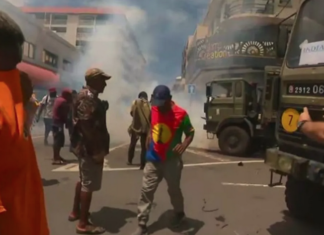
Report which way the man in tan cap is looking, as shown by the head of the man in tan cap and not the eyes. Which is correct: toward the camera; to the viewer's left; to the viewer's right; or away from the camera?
to the viewer's right

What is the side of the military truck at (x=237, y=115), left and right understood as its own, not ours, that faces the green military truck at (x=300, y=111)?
left

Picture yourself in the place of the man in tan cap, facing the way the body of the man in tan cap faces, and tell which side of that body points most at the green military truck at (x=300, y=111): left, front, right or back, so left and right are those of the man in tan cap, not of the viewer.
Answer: front

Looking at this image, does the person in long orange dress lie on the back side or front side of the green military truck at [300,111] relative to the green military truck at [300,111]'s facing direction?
on the front side

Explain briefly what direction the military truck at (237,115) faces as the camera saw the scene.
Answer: facing to the left of the viewer

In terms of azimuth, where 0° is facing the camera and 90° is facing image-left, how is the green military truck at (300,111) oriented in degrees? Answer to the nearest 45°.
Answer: approximately 45°

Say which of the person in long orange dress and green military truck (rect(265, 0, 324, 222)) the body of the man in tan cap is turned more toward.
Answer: the green military truck

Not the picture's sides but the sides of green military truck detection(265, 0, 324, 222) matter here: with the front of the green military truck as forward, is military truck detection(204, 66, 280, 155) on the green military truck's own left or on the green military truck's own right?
on the green military truck's own right
